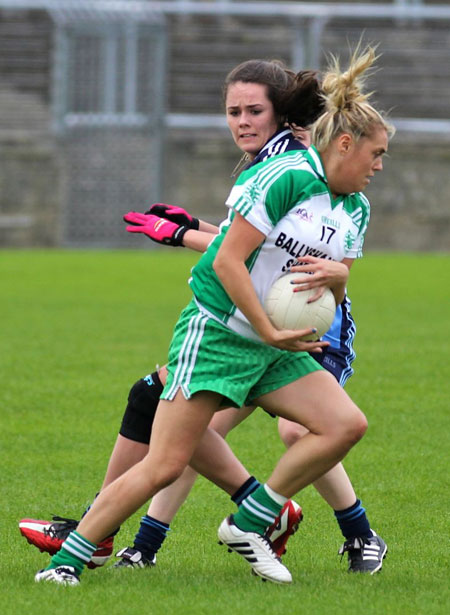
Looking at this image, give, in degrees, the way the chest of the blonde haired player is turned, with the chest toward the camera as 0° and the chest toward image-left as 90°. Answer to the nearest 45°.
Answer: approximately 315°

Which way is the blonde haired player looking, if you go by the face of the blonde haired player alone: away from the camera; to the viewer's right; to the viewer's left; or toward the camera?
to the viewer's right
